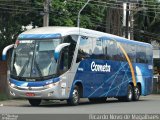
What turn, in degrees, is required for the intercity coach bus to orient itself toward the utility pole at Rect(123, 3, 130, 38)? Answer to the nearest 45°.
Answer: approximately 135° to its right

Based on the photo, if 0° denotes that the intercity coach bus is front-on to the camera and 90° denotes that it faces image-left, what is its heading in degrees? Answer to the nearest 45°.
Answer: approximately 45°
